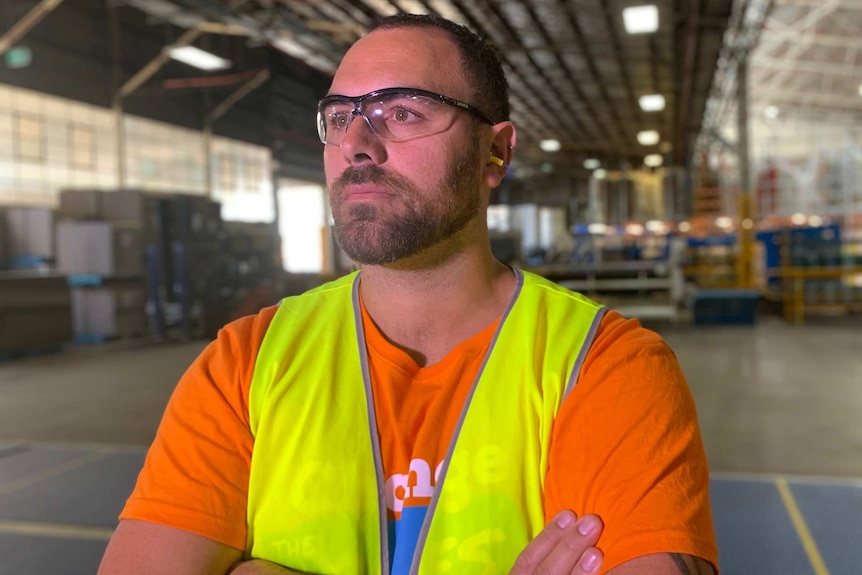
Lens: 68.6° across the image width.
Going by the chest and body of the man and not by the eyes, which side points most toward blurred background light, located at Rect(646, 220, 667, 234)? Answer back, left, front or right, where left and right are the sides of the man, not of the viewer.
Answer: back

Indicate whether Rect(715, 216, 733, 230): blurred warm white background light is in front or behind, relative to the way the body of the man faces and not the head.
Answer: behind

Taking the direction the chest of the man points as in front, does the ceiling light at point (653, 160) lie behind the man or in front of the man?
behind

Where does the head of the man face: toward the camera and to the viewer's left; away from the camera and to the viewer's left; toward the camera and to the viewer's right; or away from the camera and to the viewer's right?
toward the camera and to the viewer's left

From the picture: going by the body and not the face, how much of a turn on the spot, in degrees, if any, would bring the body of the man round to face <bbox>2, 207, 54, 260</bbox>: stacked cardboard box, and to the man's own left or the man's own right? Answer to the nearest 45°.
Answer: approximately 135° to the man's own right

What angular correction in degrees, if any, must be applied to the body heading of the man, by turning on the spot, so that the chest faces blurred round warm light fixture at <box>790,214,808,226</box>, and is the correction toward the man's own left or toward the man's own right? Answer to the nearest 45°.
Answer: approximately 135° to the man's own left

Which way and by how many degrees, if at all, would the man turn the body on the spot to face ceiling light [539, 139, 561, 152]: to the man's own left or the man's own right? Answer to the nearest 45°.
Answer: approximately 180°

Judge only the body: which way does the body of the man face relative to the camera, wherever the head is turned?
toward the camera

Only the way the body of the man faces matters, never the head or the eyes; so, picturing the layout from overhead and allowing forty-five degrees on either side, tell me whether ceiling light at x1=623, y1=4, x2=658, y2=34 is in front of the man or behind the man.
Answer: behind

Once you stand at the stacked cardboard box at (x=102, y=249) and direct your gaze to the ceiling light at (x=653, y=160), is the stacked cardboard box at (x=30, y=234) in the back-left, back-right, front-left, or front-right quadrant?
back-left

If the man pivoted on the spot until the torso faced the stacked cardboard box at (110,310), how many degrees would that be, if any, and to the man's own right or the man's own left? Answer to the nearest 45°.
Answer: approximately 135° to the man's own right
